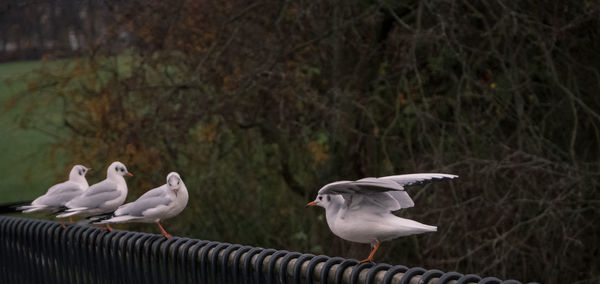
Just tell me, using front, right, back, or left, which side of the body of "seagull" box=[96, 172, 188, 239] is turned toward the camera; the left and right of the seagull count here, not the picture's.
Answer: right

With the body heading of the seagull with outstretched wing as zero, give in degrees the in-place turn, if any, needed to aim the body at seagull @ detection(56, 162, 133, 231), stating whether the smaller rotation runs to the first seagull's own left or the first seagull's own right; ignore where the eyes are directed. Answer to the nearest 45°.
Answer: approximately 45° to the first seagull's own right

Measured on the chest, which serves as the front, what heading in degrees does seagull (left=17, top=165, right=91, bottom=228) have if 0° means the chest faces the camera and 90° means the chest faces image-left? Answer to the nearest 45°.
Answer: approximately 270°

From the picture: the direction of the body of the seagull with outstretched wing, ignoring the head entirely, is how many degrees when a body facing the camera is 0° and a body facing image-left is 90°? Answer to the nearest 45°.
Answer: approximately 90°

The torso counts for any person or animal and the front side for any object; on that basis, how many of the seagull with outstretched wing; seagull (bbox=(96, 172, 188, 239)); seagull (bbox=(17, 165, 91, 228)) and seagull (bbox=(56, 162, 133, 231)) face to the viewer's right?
3

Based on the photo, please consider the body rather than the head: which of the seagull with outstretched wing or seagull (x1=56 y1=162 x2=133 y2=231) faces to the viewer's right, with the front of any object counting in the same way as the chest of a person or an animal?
the seagull

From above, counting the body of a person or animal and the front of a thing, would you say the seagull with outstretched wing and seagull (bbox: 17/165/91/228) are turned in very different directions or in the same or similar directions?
very different directions

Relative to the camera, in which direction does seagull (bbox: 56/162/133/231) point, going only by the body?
to the viewer's right

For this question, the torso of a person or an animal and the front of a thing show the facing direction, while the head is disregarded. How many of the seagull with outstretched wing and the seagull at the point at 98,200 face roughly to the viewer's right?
1

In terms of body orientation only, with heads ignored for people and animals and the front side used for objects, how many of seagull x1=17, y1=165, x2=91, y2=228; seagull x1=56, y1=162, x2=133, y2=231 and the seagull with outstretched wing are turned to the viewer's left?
1

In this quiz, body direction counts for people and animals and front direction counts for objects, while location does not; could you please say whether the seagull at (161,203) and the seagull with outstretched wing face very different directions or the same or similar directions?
very different directions

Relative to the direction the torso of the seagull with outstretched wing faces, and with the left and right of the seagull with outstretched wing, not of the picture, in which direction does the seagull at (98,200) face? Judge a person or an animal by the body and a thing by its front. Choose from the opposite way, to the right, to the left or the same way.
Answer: the opposite way
